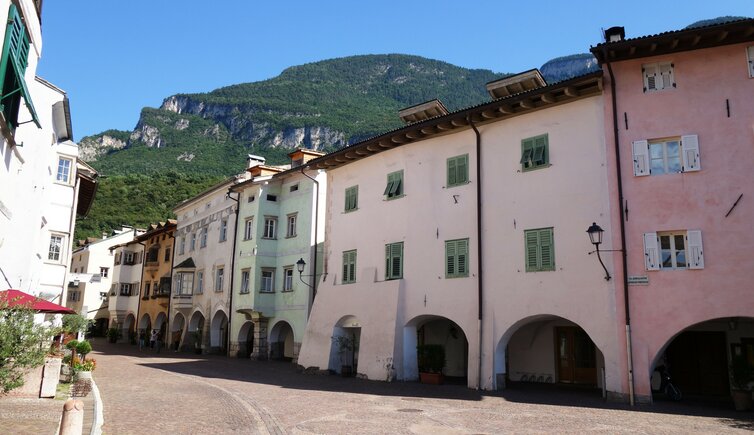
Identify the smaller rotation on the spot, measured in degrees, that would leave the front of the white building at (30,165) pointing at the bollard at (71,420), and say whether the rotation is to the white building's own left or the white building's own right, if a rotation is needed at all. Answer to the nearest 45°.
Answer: approximately 45° to the white building's own right

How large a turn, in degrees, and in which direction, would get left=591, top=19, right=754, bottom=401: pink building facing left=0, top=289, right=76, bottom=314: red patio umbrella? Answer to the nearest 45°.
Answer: approximately 45° to its right

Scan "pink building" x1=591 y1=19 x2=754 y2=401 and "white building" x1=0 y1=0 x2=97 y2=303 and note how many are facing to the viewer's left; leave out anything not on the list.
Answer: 0

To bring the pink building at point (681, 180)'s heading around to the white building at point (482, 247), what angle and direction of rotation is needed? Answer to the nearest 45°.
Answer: approximately 90° to its right

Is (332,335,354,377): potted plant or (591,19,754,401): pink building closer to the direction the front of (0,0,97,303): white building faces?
the pink building

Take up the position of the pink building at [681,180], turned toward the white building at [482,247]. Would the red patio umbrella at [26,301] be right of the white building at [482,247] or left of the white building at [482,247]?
left

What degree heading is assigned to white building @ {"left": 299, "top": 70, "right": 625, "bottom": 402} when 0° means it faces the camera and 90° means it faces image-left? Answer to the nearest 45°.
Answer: approximately 45°

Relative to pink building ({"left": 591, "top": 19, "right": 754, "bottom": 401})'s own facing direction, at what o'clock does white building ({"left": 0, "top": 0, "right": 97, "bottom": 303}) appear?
The white building is roughly at 2 o'clock from the pink building.

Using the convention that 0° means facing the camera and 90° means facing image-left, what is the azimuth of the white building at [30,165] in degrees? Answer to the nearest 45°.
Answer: approximately 315°

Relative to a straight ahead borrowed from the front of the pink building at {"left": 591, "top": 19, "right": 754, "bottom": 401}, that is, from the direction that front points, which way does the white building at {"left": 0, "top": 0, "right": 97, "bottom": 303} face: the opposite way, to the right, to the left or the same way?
to the left

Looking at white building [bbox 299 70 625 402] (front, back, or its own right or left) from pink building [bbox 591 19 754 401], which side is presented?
left

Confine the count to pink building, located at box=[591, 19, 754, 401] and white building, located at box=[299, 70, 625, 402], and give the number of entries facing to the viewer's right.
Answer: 0

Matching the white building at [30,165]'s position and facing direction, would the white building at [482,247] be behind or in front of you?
in front
